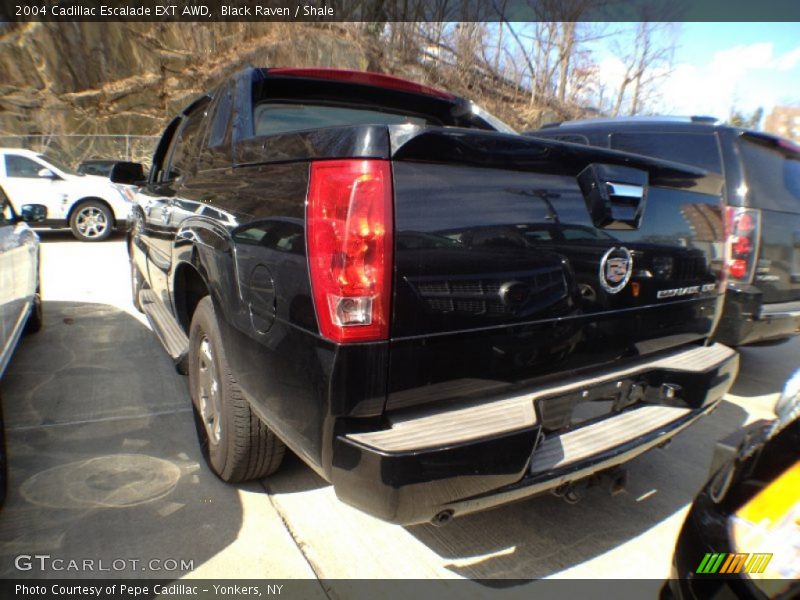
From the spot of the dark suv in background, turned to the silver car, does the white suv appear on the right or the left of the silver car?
right

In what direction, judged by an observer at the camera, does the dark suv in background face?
facing away from the viewer and to the left of the viewer

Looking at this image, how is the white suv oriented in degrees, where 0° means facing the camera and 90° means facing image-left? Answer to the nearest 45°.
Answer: approximately 270°

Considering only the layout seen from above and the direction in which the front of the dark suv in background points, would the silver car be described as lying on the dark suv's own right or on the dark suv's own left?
on the dark suv's own left

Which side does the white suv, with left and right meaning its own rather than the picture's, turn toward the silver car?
right

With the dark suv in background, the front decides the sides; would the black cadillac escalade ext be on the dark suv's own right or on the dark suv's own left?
on the dark suv's own left

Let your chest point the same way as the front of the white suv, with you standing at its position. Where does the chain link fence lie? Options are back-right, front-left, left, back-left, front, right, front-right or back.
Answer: left

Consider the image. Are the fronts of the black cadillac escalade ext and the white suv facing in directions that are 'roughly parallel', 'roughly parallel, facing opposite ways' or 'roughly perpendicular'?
roughly perpendicular

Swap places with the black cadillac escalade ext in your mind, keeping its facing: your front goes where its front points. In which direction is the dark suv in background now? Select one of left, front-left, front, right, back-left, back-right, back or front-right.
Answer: right

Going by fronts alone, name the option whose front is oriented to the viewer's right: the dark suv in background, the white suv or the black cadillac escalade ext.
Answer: the white suv

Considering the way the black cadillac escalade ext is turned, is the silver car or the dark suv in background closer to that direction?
the silver car

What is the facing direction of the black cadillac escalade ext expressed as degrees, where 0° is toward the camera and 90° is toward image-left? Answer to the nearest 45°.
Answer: approximately 135°
